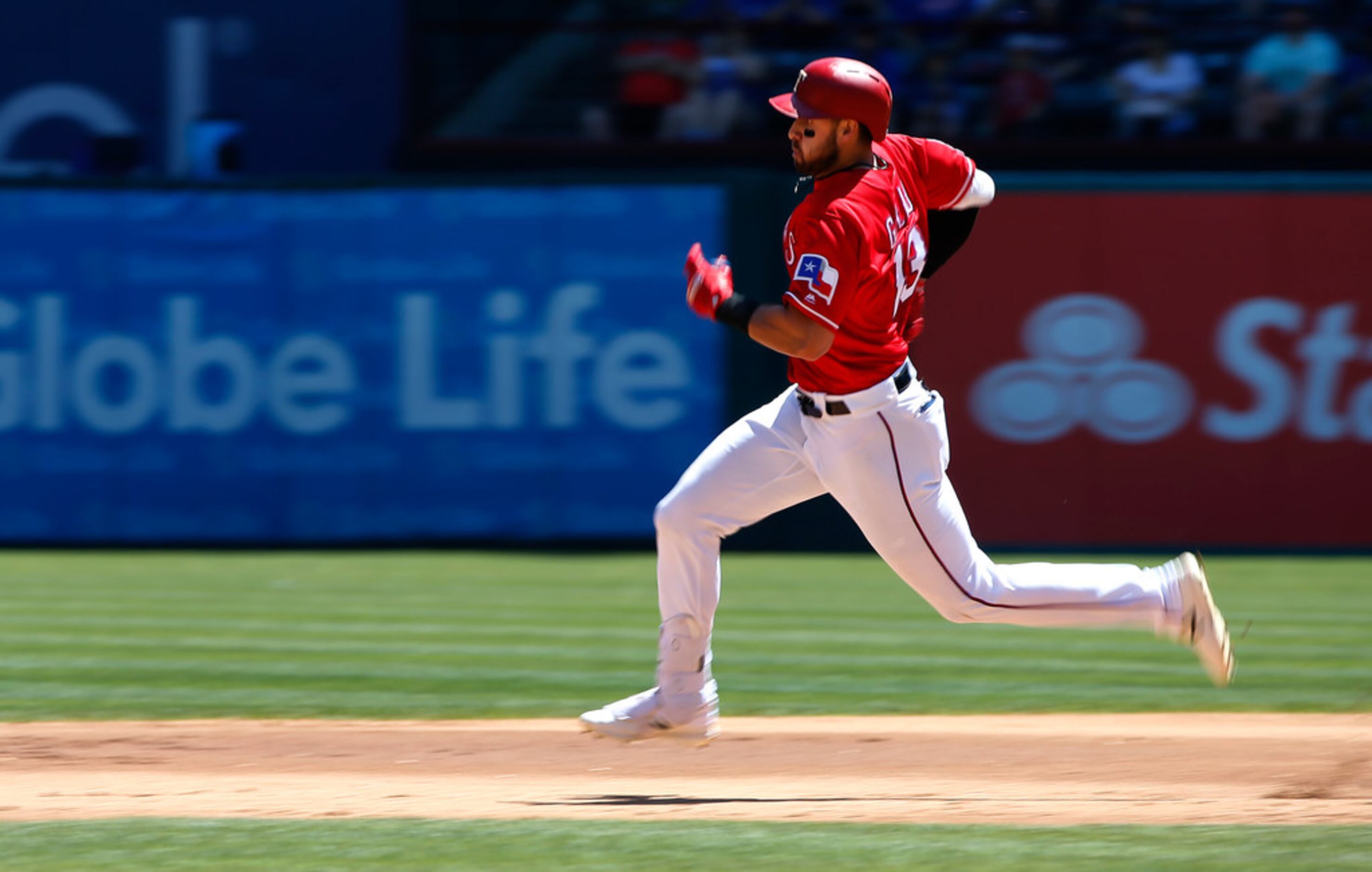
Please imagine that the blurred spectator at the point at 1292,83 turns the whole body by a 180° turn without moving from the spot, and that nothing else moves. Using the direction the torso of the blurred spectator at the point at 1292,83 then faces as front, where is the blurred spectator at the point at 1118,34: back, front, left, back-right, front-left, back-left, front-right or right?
left

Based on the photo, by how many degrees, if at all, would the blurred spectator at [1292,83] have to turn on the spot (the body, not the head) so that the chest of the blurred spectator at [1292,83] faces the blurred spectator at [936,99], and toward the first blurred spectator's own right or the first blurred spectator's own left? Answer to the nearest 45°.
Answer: approximately 90° to the first blurred spectator's own right

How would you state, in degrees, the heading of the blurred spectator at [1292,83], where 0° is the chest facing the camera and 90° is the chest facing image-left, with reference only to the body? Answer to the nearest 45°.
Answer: approximately 0°

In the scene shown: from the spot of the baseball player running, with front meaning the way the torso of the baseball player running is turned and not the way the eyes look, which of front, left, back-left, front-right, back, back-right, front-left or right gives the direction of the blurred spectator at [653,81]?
right

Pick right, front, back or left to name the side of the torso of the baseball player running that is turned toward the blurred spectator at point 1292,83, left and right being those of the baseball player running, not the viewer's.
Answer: right

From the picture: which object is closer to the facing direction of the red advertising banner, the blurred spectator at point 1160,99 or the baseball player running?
the baseball player running

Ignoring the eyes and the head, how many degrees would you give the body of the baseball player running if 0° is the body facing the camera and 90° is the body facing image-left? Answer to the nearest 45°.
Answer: approximately 90°

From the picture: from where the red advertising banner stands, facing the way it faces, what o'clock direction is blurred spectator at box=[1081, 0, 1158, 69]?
The blurred spectator is roughly at 6 o'clock from the red advertising banner.

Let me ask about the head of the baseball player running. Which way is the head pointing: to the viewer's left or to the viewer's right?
to the viewer's left

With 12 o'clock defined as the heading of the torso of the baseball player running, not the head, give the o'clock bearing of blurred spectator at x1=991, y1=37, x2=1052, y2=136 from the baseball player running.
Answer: The blurred spectator is roughly at 3 o'clock from the baseball player running.

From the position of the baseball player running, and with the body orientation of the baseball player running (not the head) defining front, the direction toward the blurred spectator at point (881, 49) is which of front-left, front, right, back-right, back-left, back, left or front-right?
right

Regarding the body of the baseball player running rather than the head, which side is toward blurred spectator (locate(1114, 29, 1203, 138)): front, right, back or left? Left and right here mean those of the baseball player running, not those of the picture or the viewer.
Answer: right

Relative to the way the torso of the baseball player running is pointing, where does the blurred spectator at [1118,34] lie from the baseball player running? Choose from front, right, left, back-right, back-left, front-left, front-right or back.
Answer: right
